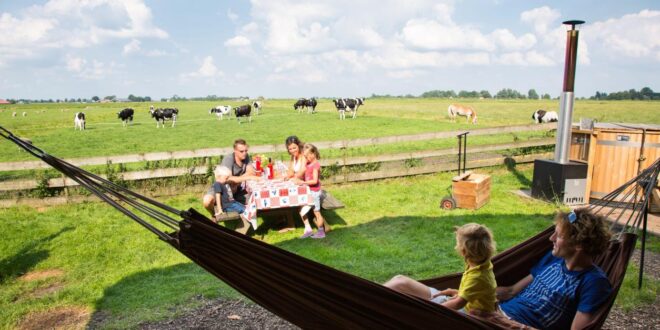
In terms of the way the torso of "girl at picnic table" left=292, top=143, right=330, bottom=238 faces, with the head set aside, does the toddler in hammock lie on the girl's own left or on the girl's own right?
on the girl's own left

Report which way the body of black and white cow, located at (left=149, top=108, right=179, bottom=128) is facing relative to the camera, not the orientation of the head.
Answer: to the viewer's left

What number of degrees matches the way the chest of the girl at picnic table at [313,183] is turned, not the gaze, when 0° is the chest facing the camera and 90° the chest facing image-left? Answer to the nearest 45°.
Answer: approximately 90°

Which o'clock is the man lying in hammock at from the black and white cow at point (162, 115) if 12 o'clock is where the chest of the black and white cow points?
The man lying in hammock is roughly at 9 o'clock from the black and white cow.

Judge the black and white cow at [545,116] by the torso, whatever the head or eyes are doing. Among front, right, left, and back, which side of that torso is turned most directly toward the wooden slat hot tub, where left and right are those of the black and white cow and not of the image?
left

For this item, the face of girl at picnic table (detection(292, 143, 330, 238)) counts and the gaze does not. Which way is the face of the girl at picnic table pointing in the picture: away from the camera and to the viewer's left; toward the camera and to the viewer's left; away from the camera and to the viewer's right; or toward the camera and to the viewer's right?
toward the camera and to the viewer's left

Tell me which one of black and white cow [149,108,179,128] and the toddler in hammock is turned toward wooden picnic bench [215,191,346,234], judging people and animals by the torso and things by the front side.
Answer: the toddler in hammock

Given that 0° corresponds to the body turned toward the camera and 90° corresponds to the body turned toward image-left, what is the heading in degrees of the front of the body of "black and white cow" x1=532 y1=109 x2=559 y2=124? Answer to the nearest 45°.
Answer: approximately 90°

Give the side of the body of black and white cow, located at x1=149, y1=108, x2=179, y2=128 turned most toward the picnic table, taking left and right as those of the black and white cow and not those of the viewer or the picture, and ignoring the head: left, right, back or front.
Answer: left

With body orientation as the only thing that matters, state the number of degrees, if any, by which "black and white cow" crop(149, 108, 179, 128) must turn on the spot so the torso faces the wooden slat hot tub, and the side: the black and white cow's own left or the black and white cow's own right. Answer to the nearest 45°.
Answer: approximately 90° to the black and white cow's own left

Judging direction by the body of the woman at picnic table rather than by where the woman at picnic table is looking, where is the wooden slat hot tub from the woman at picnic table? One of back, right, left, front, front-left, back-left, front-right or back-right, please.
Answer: back-left

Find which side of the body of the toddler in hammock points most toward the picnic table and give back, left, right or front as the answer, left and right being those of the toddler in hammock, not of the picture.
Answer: front
